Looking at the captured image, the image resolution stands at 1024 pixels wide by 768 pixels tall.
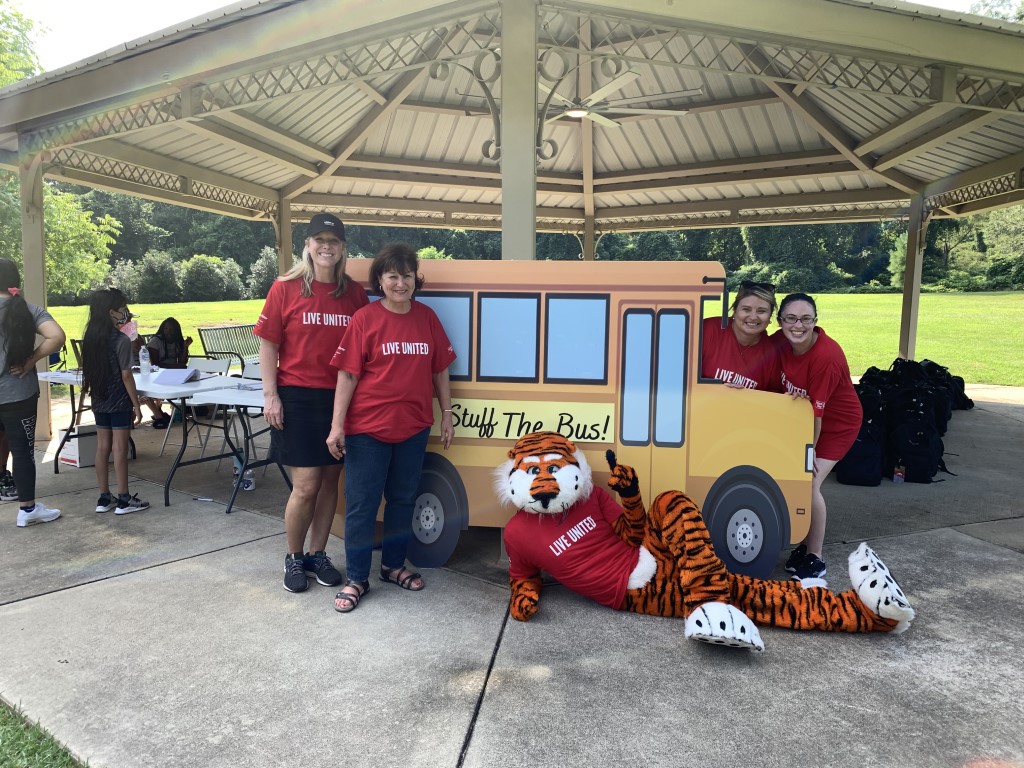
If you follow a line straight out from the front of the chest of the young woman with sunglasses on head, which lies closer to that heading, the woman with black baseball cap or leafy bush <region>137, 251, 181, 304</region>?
the woman with black baseball cap

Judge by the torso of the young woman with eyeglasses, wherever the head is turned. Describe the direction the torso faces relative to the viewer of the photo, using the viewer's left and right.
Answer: facing the viewer and to the left of the viewer

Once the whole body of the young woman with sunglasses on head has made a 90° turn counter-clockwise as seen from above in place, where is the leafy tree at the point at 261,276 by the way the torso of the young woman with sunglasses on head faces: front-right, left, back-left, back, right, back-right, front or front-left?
back-left

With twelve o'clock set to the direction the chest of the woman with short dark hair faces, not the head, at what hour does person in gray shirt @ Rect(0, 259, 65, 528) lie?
The person in gray shirt is roughly at 4 o'clock from the woman with short dark hair.

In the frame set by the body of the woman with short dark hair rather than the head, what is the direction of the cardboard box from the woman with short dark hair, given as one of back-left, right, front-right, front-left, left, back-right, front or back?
back-right

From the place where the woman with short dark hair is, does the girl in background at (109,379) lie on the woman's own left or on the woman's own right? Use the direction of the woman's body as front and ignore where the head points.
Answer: on the woman's own right

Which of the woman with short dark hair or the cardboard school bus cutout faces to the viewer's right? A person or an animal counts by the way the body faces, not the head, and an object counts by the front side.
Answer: the cardboard school bus cutout

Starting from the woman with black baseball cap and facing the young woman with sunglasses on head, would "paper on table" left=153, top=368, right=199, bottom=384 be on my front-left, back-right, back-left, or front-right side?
back-left
